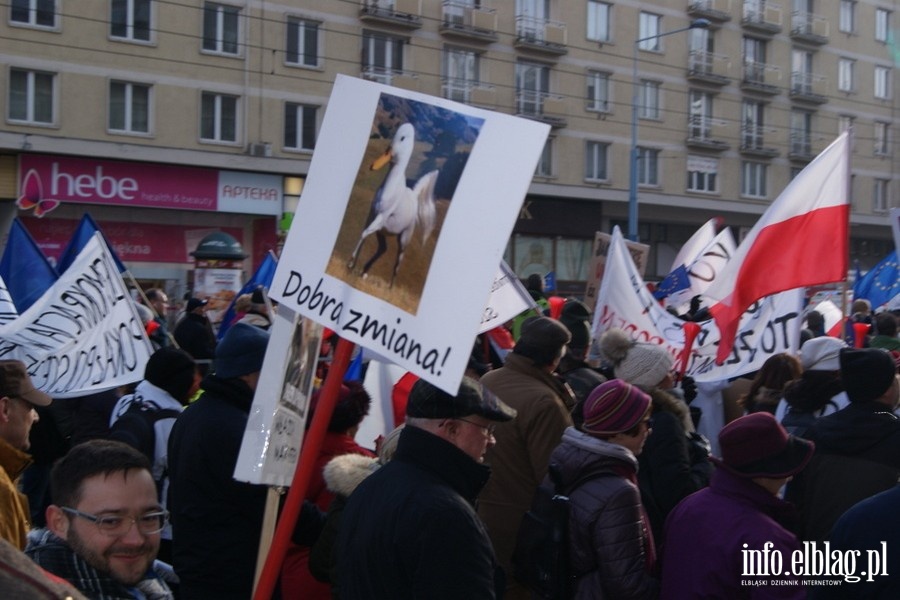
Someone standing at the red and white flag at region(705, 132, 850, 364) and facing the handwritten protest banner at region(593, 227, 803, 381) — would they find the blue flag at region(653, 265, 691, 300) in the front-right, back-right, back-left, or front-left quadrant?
front-right

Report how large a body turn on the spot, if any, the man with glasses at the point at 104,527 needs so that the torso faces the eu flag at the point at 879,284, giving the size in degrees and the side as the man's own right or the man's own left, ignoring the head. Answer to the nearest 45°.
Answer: approximately 90° to the man's own left

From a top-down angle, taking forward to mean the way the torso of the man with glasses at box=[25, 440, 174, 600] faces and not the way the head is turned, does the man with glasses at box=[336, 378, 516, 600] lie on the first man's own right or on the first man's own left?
on the first man's own left

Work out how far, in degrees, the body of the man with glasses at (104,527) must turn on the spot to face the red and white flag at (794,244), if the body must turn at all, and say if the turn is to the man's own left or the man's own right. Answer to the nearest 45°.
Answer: approximately 90° to the man's own left

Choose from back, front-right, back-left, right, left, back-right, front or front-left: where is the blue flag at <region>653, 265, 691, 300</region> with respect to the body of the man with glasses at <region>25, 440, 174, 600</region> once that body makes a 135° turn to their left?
front-right

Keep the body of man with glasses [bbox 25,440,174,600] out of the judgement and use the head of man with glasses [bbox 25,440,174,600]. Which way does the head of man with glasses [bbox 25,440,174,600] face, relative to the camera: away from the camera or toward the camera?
toward the camera

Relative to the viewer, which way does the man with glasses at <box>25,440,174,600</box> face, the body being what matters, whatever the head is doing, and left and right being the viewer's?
facing the viewer and to the right of the viewer

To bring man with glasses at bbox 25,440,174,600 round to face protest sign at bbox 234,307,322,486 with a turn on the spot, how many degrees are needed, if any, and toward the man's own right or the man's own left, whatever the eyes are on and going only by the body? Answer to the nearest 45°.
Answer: approximately 90° to the man's own left

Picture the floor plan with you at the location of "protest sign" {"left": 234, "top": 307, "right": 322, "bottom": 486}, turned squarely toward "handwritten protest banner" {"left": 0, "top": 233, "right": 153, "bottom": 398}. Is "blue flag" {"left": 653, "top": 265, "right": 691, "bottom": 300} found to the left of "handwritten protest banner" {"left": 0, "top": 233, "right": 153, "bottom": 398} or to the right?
right

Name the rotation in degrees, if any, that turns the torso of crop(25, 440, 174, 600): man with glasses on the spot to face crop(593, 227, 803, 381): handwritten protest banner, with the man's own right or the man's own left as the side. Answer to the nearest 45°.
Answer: approximately 90° to the man's own left

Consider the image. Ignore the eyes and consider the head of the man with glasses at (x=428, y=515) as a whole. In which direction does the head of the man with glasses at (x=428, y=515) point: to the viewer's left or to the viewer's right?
to the viewer's right

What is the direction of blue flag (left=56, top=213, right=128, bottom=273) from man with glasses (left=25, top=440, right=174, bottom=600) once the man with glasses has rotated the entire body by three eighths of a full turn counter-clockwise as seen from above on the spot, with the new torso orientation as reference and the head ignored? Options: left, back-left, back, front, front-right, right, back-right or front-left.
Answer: front

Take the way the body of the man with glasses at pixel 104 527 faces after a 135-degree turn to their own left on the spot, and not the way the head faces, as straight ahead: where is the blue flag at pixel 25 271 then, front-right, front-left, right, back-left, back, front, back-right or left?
front
